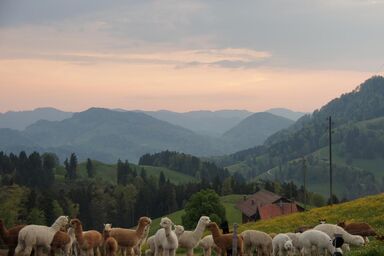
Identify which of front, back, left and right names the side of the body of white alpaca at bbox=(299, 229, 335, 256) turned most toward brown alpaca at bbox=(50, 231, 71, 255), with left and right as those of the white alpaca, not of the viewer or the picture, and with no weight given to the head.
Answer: back

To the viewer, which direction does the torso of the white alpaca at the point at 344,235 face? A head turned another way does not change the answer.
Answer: to the viewer's right

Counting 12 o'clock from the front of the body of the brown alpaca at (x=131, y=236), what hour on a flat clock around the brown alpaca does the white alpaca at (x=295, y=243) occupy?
The white alpaca is roughly at 12 o'clock from the brown alpaca.

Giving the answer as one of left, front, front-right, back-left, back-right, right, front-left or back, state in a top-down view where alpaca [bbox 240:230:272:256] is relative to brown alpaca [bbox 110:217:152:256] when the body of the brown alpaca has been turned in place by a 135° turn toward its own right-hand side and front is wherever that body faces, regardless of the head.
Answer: back-left

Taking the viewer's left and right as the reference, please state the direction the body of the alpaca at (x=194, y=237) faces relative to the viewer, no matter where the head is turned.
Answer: facing to the right of the viewer

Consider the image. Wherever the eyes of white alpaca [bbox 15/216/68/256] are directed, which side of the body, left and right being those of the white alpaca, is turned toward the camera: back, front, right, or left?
right

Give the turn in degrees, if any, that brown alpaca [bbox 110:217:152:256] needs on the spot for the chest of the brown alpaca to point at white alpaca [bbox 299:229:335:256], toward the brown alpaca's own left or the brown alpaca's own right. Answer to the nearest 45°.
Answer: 0° — it already faces it
